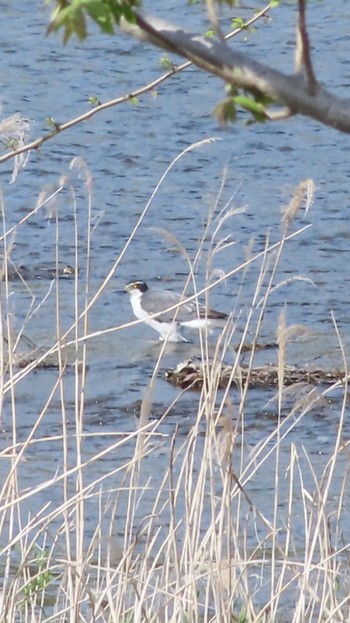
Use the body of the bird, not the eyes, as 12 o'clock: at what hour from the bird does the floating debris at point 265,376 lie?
The floating debris is roughly at 8 o'clock from the bird.

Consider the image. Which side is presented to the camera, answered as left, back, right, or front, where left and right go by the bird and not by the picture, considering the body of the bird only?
left
